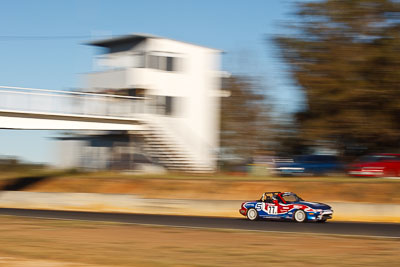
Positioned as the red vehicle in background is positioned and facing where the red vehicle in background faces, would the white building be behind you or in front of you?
in front

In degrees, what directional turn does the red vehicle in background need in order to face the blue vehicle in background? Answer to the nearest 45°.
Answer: approximately 45° to its right

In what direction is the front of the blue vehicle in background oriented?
to the viewer's left

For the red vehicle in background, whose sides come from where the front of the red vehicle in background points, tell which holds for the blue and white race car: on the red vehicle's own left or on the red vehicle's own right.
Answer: on the red vehicle's own left

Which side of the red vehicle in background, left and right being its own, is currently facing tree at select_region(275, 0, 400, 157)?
right

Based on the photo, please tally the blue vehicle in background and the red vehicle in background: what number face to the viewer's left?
2

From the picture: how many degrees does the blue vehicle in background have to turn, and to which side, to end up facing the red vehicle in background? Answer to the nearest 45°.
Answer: approximately 135° to its left

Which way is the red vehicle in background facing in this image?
to the viewer's left

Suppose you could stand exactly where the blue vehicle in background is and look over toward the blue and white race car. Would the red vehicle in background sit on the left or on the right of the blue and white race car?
left

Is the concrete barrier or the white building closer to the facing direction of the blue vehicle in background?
the white building

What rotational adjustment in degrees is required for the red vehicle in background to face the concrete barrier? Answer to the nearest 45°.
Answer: approximately 45° to its left

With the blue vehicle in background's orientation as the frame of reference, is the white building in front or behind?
in front

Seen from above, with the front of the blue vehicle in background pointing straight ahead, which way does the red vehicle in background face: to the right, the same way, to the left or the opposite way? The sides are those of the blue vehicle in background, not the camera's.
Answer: the same way

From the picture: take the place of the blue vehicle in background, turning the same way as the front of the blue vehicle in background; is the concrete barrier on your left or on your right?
on your left
